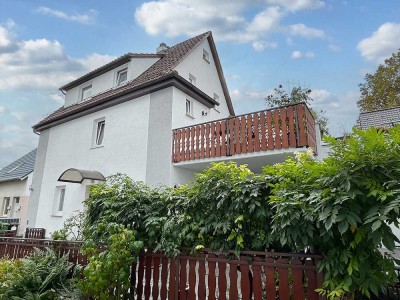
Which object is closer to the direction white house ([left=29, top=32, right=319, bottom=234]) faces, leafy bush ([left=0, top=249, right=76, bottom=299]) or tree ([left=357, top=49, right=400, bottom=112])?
the leafy bush

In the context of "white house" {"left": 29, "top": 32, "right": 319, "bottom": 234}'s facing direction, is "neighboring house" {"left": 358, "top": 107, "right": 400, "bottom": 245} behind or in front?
behind

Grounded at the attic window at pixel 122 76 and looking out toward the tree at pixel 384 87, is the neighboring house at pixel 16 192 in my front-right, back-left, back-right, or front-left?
back-left

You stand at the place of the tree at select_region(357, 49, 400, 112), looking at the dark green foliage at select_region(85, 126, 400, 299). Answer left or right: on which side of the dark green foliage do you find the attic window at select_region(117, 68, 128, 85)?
right

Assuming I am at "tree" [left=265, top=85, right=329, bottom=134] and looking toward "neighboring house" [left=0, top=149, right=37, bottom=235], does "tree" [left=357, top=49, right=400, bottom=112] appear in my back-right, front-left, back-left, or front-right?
back-right

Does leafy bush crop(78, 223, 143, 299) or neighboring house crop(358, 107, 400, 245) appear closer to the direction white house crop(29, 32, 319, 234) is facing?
the leafy bush

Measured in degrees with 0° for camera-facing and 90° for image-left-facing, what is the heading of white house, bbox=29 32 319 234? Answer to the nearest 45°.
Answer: approximately 45°

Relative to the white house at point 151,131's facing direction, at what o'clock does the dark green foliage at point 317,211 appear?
The dark green foliage is roughly at 10 o'clock from the white house.

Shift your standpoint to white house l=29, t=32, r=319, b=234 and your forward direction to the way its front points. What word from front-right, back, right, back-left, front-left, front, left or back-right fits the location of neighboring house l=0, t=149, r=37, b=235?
right
